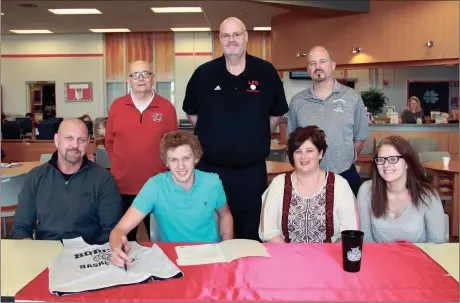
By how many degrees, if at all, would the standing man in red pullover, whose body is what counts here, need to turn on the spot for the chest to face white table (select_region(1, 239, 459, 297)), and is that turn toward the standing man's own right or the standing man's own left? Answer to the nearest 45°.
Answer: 0° — they already face it

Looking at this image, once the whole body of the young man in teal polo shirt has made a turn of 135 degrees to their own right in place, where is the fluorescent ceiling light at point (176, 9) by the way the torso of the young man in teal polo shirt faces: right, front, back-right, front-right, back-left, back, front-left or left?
front-right

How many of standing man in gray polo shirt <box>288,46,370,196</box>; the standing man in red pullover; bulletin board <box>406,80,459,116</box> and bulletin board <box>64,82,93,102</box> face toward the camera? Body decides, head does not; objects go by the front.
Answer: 4

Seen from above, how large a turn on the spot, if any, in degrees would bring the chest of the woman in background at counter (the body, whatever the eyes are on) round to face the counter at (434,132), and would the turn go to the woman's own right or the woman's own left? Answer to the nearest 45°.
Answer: approximately 45° to the woman's own left

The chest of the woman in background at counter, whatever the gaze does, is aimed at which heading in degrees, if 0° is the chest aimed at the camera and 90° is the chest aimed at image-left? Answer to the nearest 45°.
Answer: approximately 0°

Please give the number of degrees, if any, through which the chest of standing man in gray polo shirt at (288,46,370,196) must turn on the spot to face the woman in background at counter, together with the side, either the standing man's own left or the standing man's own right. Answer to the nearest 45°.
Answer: approximately 180°

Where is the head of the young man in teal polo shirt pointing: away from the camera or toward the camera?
toward the camera

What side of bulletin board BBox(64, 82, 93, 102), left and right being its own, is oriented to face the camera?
front

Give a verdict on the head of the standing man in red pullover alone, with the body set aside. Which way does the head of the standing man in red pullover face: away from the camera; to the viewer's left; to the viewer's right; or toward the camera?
toward the camera

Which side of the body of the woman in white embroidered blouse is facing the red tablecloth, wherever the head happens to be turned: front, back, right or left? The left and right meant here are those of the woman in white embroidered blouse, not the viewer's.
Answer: front

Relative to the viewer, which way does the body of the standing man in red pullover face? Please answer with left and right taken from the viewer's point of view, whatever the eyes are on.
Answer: facing the viewer

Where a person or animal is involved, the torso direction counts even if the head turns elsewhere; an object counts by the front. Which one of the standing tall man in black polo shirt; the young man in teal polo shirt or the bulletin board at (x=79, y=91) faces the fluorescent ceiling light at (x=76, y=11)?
the bulletin board

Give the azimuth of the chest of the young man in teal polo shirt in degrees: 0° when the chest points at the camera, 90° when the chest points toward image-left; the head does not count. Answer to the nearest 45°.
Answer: approximately 0°

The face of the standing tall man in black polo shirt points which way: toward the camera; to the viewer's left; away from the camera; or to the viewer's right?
toward the camera

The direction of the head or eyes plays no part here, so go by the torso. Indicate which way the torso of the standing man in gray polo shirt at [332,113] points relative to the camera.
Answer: toward the camera

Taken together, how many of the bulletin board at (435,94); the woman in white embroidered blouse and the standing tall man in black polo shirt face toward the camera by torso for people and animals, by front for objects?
3

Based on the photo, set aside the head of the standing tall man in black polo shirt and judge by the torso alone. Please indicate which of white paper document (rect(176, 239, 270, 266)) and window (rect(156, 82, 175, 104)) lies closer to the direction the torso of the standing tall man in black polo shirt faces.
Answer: the white paper document

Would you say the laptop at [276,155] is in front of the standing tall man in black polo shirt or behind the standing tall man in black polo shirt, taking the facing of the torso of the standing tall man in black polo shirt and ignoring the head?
behind
